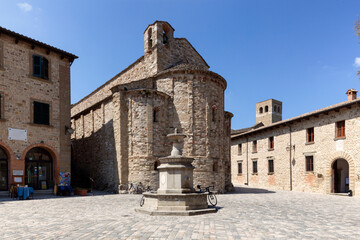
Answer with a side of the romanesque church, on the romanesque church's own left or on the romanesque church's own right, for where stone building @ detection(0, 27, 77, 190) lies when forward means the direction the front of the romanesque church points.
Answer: on the romanesque church's own left

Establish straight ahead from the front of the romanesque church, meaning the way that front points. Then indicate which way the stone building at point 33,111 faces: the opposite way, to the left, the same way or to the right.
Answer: the opposite way

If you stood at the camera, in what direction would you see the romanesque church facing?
facing away from the viewer and to the left of the viewer

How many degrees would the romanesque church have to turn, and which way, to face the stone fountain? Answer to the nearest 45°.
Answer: approximately 135° to its left
